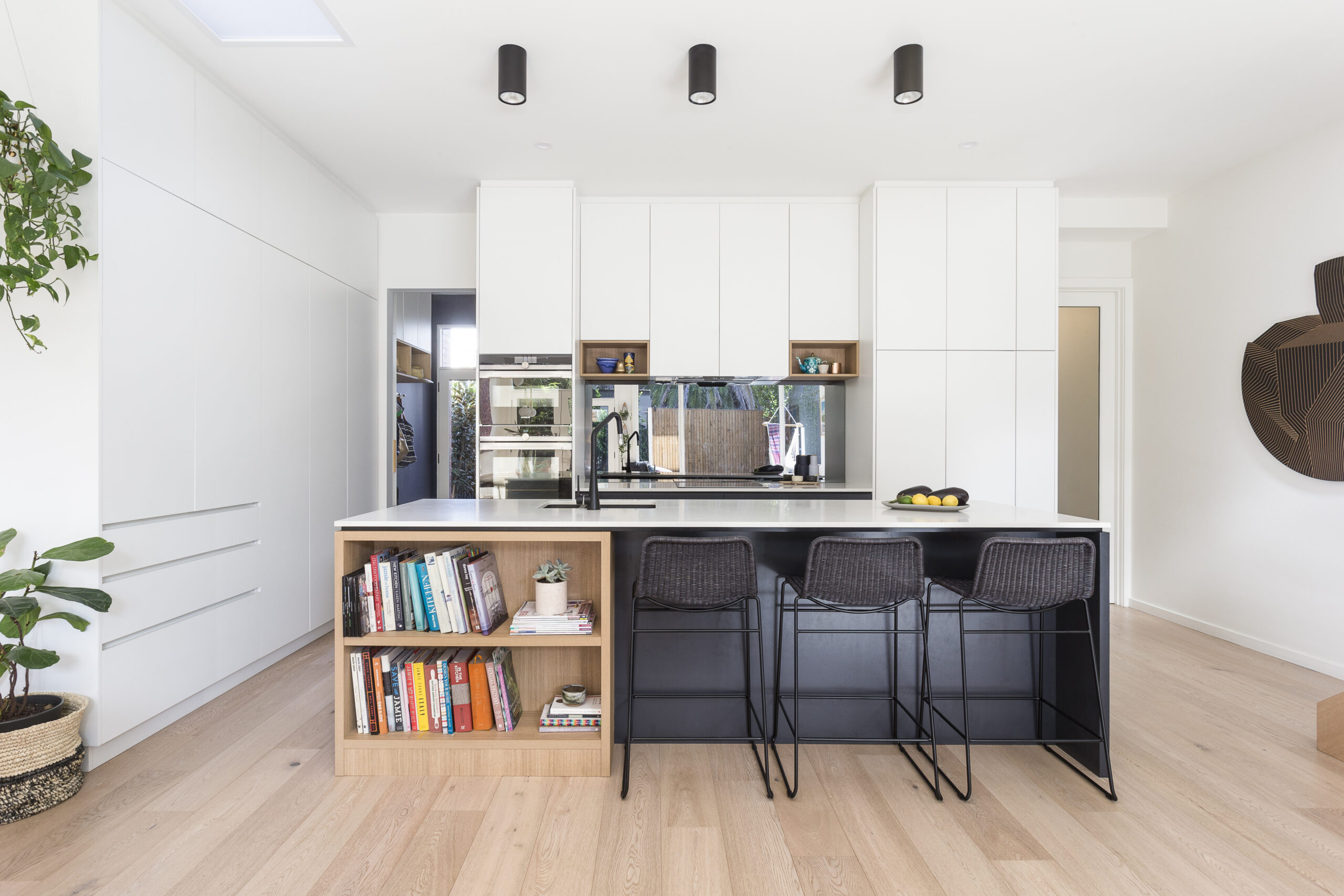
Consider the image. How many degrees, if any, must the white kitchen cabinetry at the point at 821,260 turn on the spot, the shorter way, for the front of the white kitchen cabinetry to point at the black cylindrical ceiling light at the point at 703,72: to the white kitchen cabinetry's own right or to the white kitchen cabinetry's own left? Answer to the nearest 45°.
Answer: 0° — it already faces it

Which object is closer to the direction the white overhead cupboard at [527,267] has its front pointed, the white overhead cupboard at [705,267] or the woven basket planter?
the woven basket planter

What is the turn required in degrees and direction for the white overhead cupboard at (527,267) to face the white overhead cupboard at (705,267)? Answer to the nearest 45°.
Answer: approximately 90° to its left

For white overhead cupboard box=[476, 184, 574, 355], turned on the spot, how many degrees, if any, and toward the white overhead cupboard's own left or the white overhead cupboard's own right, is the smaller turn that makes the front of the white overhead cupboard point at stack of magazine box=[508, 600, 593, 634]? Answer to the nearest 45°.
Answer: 0° — it already faces it

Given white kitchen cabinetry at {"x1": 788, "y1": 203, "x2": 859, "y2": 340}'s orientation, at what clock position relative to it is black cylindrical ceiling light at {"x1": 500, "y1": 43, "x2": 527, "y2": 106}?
The black cylindrical ceiling light is roughly at 1 o'clock from the white kitchen cabinetry.

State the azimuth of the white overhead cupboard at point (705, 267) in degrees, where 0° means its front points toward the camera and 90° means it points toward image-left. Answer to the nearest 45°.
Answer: approximately 0°

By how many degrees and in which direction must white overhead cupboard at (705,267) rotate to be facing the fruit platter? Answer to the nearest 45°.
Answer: approximately 45° to its left

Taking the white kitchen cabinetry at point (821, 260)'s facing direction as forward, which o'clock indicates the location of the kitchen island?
The kitchen island is roughly at 12 o'clock from the white kitchen cabinetry.

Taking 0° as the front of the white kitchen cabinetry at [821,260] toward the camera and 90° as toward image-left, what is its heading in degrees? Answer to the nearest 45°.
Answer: approximately 0°

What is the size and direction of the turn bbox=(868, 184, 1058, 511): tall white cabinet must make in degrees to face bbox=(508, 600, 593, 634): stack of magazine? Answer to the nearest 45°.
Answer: approximately 45° to its right
